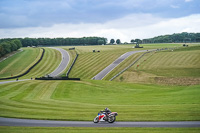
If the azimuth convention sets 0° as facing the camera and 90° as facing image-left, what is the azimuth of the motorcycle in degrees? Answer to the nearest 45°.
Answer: approximately 90°
